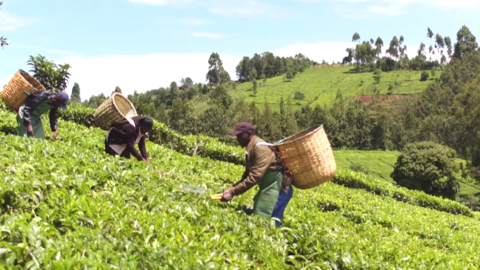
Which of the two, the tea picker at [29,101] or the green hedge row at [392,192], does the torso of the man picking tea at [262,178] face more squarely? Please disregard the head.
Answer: the tea picker

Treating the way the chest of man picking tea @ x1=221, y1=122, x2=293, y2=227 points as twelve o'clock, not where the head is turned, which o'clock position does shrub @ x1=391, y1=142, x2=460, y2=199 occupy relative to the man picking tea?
The shrub is roughly at 4 o'clock from the man picking tea.

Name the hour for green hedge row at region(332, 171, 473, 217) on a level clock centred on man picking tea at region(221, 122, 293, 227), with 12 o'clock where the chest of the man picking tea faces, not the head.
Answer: The green hedge row is roughly at 4 o'clock from the man picking tea.

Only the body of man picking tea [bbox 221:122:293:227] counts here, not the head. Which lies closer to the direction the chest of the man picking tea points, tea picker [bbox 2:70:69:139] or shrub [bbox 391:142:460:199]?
the tea picker

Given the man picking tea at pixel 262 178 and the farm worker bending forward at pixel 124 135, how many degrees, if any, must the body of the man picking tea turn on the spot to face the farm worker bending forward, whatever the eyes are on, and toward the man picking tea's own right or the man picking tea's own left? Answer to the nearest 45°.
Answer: approximately 45° to the man picking tea's own right

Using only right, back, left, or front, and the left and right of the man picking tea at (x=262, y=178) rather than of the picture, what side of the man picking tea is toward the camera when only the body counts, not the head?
left

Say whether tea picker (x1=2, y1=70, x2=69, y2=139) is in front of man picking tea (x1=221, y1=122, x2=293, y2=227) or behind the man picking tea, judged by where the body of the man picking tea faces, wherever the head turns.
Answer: in front

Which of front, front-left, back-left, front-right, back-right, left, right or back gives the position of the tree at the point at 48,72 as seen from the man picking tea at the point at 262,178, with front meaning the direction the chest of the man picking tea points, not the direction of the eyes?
front-right
